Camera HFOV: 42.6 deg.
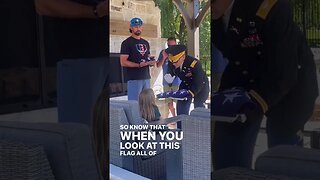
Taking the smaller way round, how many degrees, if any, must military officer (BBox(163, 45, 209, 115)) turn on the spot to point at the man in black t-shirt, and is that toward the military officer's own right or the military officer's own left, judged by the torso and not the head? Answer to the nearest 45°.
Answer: approximately 45° to the military officer's own right

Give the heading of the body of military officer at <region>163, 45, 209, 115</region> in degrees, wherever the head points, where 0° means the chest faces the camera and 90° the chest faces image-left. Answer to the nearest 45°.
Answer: approximately 45°

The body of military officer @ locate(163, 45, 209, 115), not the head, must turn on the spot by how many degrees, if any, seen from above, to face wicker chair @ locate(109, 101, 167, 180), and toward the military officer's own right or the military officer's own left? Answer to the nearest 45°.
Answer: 0° — they already face it

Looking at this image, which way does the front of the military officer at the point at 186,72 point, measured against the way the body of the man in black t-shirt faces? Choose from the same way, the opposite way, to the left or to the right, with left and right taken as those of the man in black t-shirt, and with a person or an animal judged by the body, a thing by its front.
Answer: to the right

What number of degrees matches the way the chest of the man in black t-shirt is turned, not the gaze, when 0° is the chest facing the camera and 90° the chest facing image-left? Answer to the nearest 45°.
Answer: approximately 315°

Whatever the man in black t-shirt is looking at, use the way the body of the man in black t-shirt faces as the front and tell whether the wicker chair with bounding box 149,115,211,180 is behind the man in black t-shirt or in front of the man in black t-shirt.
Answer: in front
